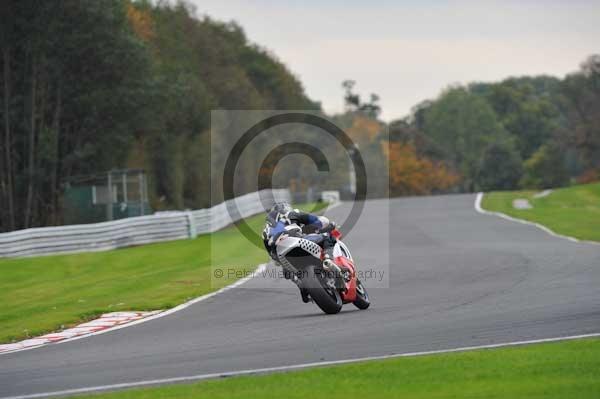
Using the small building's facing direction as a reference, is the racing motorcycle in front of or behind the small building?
in front

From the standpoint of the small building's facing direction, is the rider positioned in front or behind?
in front
